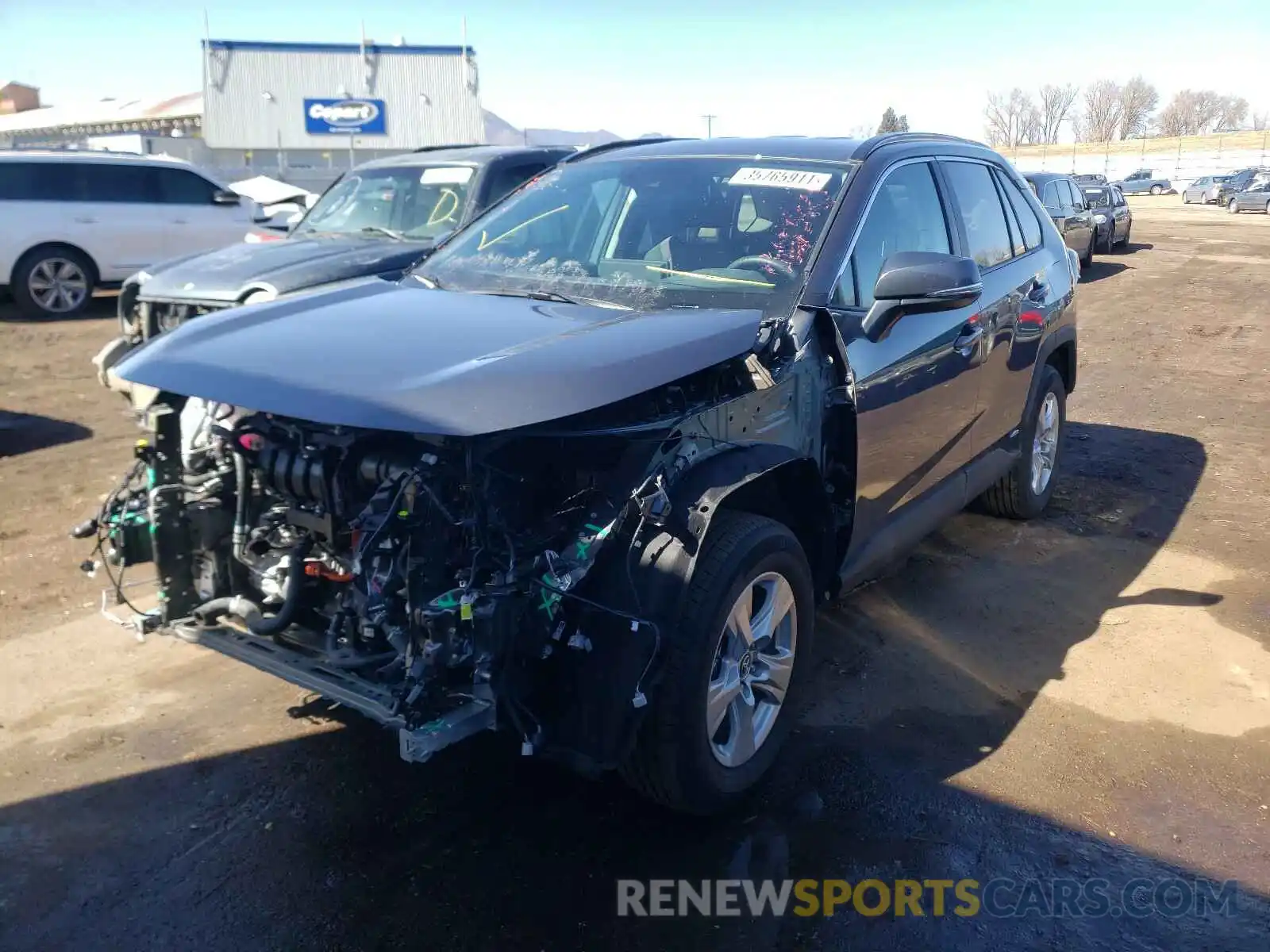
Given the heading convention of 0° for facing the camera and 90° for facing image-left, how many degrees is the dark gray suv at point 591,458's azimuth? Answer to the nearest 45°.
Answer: approximately 45°

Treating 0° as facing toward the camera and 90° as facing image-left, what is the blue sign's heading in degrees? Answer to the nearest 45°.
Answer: approximately 0°

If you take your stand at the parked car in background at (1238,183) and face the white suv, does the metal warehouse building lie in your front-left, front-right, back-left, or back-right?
front-right

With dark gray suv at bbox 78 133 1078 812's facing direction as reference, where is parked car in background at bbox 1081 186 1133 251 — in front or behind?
behind

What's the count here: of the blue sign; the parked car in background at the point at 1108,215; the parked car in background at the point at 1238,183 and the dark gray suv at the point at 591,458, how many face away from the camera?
0

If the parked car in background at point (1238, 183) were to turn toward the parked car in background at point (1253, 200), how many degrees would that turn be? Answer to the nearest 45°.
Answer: approximately 45° to its left

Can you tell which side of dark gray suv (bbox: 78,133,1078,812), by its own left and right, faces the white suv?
right

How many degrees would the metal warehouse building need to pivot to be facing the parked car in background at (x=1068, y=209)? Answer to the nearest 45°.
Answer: approximately 45° to its left

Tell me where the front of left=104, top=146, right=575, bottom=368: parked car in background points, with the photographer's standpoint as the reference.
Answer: facing the viewer and to the left of the viewer

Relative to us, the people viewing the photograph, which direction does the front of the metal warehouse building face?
facing the viewer

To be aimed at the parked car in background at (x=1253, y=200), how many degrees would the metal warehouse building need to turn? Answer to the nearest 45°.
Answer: approximately 90° to its left

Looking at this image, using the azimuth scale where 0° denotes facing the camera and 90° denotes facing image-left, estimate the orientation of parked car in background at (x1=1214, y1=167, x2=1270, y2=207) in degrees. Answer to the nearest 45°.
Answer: approximately 45°

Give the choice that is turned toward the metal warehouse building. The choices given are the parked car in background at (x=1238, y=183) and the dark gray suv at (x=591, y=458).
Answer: the parked car in background

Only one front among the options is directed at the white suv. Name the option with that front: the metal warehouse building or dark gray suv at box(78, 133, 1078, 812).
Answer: the metal warehouse building

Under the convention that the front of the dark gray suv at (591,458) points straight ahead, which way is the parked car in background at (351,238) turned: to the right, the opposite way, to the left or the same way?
the same way

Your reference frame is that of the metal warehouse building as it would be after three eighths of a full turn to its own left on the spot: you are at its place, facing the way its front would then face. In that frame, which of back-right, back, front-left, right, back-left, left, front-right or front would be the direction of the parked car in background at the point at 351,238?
back-right

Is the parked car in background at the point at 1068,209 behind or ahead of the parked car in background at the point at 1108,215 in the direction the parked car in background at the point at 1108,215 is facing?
ahead

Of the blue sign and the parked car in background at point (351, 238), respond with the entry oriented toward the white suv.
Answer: the blue sign

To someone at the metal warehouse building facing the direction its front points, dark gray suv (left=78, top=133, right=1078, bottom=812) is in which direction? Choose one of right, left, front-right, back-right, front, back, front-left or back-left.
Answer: front
